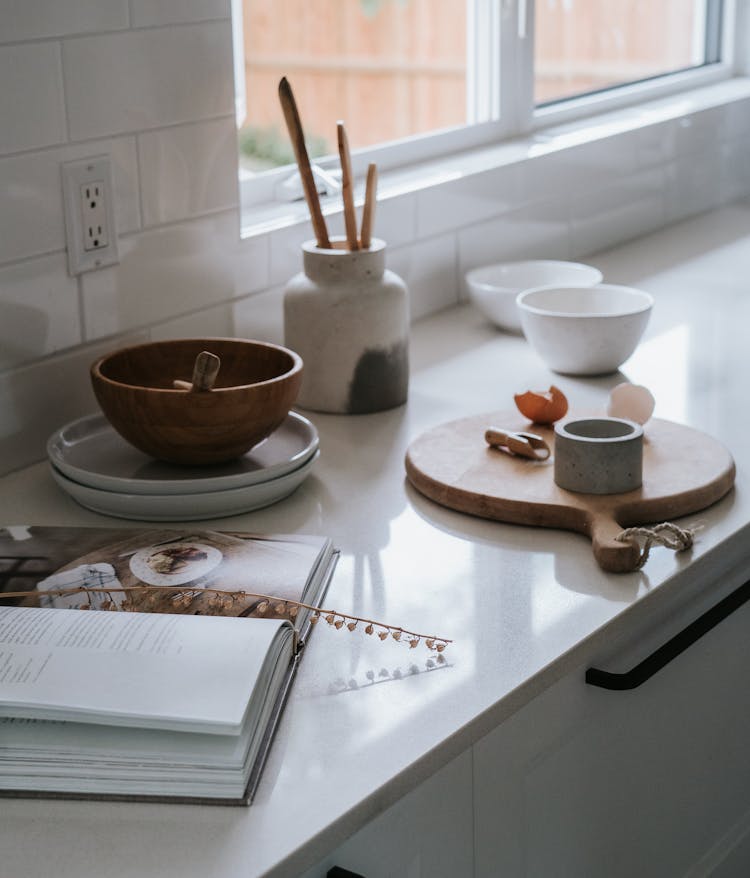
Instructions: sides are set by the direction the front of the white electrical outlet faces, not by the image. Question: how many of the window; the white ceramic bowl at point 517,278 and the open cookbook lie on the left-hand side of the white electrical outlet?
2

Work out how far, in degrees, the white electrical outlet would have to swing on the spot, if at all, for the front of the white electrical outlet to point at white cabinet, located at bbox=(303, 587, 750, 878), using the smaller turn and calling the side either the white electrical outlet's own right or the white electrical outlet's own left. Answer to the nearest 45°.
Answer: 0° — it already faces it

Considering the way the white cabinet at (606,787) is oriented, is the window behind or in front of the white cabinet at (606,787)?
behind

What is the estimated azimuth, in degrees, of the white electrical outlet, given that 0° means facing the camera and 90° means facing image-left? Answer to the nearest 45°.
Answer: approximately 315°

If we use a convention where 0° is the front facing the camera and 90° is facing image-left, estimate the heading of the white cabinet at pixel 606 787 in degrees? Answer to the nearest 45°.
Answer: approximately 315°

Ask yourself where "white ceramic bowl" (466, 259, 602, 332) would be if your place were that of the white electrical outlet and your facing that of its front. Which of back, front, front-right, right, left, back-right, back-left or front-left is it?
left

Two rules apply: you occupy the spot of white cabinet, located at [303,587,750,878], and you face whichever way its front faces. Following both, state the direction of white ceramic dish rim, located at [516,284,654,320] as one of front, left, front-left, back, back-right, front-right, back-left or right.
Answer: back-left

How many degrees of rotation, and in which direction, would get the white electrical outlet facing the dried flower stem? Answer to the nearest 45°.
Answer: approximately 45° to its right
